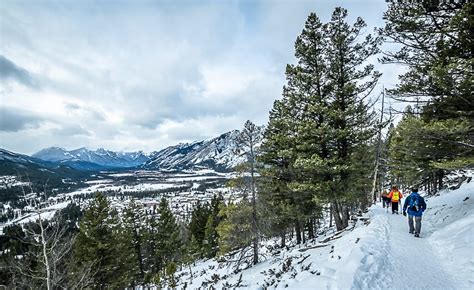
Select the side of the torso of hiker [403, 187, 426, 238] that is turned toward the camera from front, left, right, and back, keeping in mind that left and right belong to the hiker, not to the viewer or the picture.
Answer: back

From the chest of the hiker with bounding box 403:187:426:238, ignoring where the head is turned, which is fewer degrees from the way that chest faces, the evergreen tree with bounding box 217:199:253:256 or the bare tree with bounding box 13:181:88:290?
the evergreen tree

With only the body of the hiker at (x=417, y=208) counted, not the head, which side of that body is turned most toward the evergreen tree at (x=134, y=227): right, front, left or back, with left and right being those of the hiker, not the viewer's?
left

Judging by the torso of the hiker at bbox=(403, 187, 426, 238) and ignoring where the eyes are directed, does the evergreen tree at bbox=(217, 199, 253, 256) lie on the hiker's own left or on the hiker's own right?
on the hiker's own left

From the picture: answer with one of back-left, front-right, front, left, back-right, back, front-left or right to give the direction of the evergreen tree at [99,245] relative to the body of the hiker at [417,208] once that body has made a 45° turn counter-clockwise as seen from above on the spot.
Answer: front-left

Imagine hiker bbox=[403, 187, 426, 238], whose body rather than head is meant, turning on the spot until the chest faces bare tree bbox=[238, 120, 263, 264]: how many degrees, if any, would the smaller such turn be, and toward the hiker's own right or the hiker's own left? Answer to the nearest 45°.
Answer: approximately 90° to the hiker's own left

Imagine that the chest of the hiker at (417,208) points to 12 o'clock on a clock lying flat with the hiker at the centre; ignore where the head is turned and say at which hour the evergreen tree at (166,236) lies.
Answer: The evergreen tree is roughly at 10 o'clock from the hiker.
